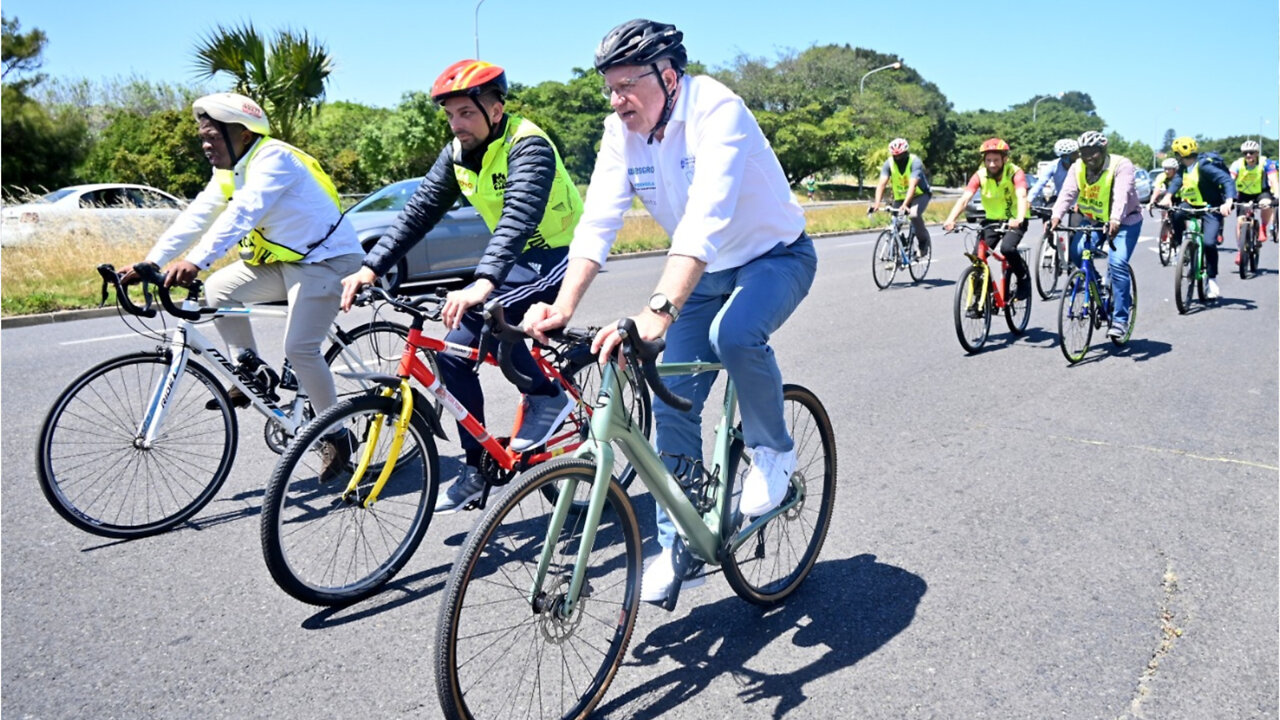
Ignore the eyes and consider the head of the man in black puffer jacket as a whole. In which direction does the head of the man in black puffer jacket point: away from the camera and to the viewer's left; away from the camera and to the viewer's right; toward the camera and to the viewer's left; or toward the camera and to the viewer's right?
toward the camera and to the viewer's left

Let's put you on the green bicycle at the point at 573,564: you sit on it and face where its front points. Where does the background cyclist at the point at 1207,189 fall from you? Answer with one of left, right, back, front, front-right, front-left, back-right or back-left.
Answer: back

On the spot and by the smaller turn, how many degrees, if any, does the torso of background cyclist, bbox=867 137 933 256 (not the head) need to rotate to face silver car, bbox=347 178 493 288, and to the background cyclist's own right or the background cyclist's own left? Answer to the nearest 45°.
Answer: approximately 45° to the background cyclist's own right

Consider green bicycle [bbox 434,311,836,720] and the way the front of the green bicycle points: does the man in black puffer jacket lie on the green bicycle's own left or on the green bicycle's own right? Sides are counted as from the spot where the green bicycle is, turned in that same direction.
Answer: on the green bicycle's own right

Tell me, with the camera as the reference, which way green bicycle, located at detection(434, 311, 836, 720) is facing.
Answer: facing the viewer and to the left of the viewer

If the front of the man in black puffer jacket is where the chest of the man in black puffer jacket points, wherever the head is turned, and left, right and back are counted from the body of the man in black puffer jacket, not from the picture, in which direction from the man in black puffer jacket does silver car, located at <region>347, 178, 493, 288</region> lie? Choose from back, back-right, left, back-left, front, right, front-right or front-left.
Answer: back-right

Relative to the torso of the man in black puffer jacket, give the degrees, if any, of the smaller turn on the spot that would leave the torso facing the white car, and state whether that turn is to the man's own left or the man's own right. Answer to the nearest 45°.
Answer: approximately 90° to the man's own right

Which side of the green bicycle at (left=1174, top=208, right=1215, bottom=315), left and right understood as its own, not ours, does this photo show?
front

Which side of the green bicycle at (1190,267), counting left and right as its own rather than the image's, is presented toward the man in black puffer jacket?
front
